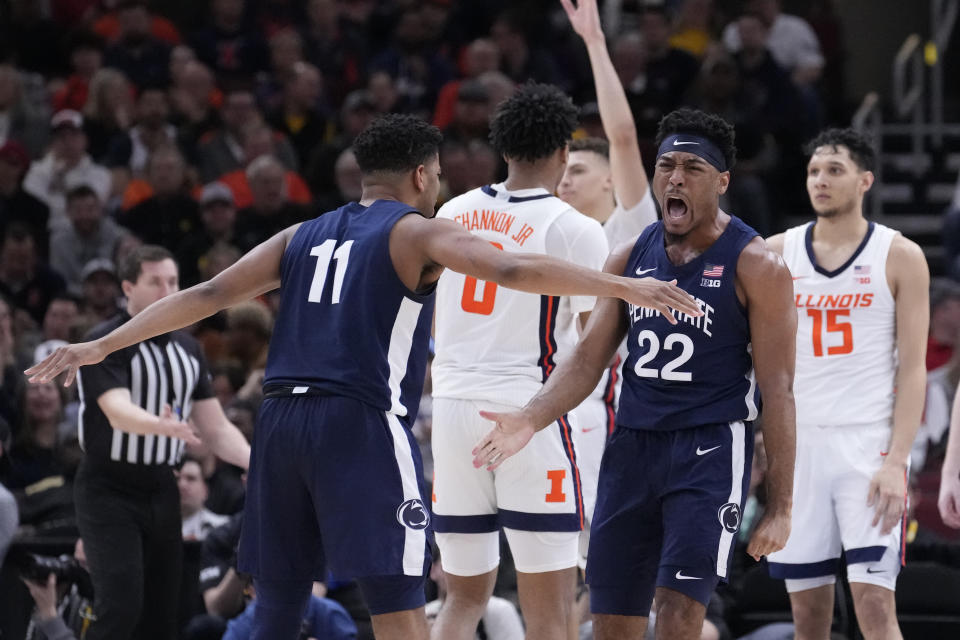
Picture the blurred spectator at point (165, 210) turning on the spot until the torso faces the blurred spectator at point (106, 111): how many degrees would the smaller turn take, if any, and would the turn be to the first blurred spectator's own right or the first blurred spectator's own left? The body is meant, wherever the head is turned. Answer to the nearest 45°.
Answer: approximately 180°

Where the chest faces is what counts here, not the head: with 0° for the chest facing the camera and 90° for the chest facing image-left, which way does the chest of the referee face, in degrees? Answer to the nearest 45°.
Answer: approximately 315°

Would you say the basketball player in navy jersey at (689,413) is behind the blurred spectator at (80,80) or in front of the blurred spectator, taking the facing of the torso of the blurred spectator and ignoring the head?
in front

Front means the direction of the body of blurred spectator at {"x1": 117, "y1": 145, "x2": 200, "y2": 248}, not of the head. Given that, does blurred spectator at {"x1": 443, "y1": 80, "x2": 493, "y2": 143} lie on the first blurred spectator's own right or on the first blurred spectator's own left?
on the first blurred spectator's own left

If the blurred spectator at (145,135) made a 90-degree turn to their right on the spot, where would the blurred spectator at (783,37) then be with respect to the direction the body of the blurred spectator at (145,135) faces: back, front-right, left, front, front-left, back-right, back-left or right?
back

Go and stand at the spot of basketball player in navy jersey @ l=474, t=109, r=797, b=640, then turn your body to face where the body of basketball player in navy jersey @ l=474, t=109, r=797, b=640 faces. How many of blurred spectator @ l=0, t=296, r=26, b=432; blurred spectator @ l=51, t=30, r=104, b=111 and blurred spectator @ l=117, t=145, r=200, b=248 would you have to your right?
3

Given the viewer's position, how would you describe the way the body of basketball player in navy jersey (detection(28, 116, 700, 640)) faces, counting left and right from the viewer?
facing away from the viewer and to the right of the viewer

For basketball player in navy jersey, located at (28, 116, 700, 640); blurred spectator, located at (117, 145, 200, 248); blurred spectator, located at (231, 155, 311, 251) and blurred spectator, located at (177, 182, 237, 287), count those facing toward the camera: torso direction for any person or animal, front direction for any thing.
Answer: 3

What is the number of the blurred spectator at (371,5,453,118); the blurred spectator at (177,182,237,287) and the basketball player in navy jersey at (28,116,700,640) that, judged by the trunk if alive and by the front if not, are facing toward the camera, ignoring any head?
2

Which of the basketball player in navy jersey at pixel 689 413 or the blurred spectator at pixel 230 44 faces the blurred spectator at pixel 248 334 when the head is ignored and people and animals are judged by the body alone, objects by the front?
the blurred spectator at pixel 230 44
